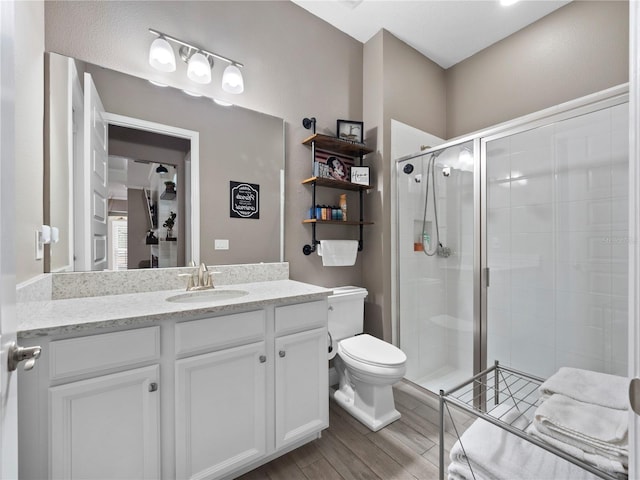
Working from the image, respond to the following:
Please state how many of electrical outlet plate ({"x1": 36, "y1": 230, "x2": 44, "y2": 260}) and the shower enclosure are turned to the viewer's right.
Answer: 1

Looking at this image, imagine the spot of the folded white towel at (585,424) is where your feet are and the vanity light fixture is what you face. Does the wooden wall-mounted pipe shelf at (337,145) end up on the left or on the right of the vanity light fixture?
right

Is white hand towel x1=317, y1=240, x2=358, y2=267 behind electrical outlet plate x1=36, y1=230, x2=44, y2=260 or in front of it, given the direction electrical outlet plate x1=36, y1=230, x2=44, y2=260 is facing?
in front

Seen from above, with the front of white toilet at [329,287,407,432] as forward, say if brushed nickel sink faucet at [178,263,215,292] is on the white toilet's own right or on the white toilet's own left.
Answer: on the white toilet's own right

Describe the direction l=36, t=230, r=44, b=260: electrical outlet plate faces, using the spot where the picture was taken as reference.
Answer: facing to the right of the viewer

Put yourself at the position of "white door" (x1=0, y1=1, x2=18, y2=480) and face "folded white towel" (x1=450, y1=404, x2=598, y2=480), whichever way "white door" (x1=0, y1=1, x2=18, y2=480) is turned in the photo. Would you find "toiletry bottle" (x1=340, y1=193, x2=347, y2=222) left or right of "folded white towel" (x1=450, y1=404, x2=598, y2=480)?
left

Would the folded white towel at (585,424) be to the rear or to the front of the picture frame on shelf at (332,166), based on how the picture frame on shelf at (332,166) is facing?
to the front

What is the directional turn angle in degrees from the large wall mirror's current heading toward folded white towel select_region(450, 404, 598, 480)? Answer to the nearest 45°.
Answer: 0° — it already faces it

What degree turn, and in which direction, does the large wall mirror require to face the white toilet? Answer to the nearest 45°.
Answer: approximately 45° to its left

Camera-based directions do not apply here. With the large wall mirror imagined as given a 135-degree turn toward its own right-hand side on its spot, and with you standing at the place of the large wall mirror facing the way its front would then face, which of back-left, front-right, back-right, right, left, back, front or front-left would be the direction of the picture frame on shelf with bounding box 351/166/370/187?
back

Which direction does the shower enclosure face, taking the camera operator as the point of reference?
facing the viewer and to the left of the viewer

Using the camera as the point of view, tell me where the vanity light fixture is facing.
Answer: facing the viewer and to the right of the viewer

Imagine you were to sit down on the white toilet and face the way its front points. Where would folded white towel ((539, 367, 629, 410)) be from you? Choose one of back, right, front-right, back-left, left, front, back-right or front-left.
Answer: front
